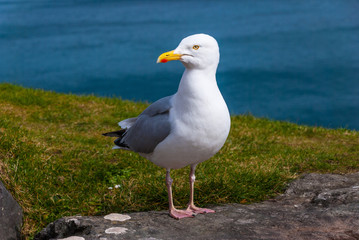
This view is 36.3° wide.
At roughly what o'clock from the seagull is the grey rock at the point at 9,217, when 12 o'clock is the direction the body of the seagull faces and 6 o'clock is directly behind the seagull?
The grey rock is roughly at 5 o'clock from the seagull.

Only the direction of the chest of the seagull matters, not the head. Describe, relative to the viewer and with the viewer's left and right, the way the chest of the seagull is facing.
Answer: facing the viewer and to the right of the viewer

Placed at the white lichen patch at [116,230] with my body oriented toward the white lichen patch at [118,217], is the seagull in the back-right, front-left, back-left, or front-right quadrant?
front-right
